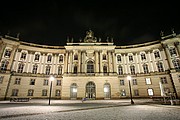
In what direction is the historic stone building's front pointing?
toward the camera
